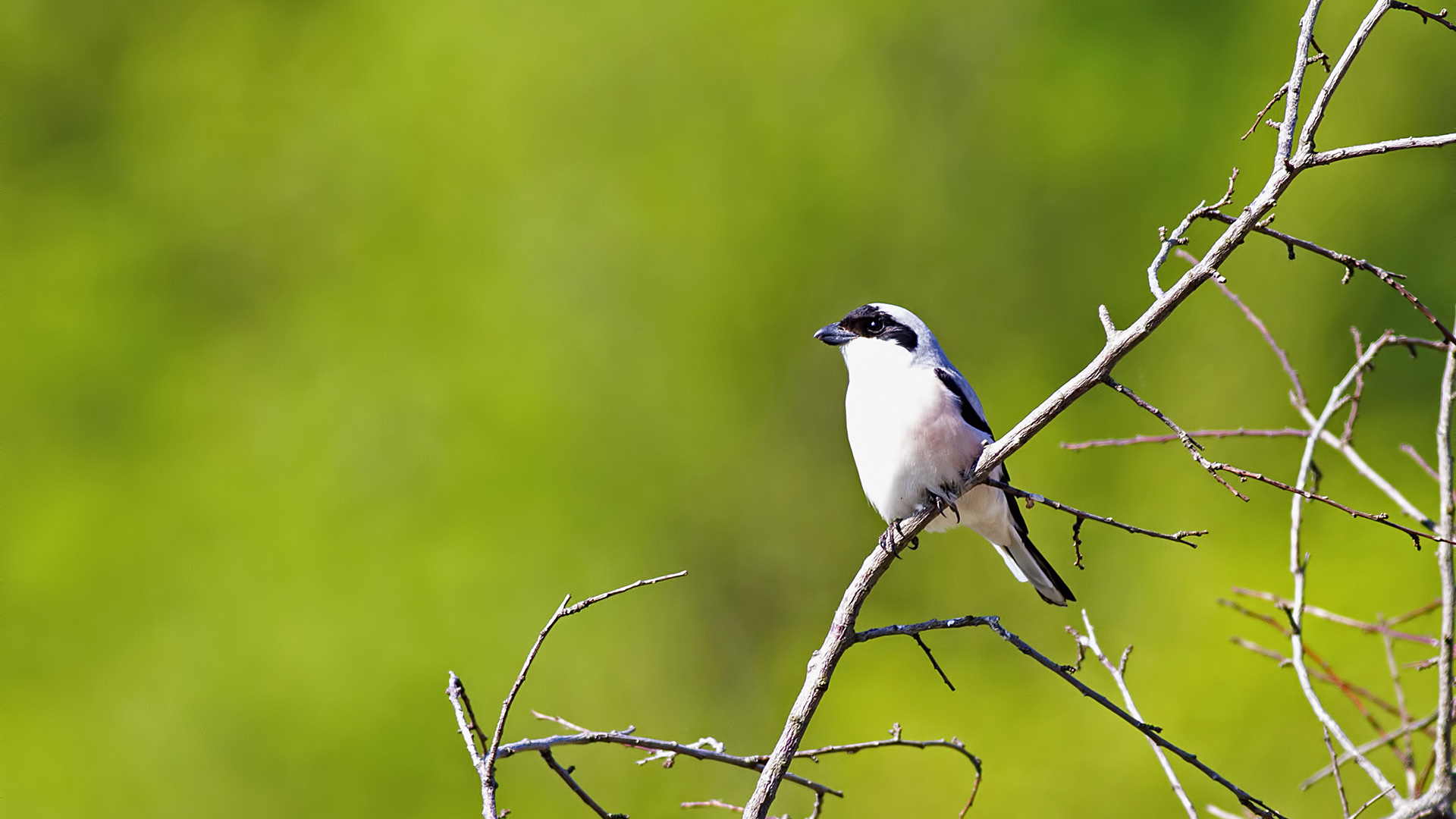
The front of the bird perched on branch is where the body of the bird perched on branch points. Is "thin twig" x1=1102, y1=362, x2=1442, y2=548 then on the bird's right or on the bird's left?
on the bird's left

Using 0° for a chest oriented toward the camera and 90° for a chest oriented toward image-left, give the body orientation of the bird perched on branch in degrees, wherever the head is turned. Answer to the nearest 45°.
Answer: approximately 45°

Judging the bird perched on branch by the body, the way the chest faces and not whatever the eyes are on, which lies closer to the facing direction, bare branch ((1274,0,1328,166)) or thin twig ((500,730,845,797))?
the thin twig

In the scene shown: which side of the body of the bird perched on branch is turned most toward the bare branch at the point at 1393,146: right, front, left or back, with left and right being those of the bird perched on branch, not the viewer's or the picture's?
left

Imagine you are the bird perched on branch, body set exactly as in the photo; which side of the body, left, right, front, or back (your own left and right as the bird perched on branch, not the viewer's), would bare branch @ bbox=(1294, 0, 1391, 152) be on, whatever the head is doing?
left

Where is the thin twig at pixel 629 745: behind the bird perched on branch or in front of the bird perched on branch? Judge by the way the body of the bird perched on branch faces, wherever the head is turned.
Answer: in front
